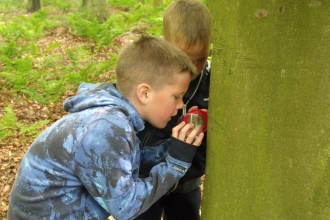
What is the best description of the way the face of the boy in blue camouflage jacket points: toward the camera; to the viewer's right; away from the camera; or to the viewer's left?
to the viewer's right

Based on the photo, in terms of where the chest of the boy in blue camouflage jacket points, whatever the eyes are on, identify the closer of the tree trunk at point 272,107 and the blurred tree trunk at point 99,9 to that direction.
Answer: the tree trunk

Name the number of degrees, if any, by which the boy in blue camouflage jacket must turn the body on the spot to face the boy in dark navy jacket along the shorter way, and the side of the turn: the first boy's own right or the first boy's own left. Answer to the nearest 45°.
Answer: approximately 45° to the first boy's own left

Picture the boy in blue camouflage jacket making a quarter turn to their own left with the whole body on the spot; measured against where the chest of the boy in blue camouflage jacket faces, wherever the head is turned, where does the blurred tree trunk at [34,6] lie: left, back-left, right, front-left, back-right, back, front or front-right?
front

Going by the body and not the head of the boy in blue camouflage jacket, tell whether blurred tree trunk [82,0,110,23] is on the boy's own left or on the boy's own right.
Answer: on the boy's own left

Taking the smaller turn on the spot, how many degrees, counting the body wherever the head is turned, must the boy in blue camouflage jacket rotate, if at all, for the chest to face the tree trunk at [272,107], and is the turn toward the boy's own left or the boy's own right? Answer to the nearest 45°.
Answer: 0° — they already face it

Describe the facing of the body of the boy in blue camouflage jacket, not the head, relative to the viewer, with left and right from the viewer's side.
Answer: facing to the right of the viewer
